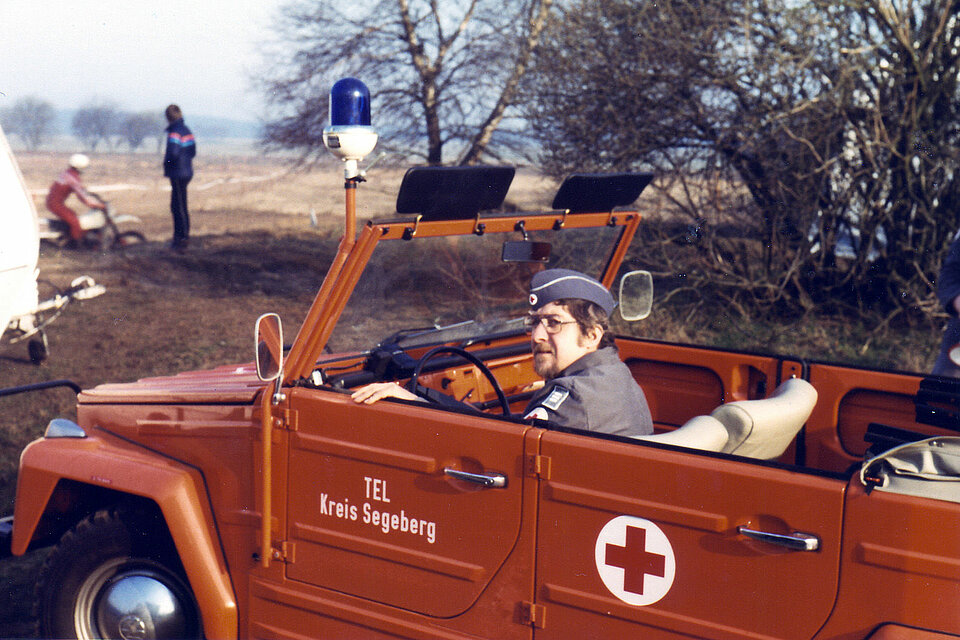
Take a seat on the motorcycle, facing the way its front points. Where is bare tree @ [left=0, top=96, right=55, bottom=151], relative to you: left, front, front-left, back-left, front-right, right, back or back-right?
left

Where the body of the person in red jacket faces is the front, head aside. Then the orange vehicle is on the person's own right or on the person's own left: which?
on the person's own right

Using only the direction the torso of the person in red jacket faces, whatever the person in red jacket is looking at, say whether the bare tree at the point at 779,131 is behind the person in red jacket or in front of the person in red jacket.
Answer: in front

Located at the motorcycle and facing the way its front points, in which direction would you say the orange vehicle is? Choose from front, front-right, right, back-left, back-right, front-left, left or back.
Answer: right

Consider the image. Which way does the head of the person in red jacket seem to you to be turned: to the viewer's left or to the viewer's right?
to the viewer's right

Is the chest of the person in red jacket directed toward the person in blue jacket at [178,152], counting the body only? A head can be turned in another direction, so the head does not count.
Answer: yes

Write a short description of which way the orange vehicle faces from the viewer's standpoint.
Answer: facing away from the viewer and to the left of the viewer

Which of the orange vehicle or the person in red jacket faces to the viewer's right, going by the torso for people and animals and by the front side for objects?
the person in red jacket

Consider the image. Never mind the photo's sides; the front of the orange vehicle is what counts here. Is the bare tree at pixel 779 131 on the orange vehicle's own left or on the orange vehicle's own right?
on the orange vehicle's own right

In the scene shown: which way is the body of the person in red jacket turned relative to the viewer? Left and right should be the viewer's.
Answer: facing to the right of the viewer

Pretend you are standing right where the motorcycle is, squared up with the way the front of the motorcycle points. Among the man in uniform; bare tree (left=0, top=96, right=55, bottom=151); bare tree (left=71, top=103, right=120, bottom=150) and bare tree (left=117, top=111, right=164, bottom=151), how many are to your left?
3

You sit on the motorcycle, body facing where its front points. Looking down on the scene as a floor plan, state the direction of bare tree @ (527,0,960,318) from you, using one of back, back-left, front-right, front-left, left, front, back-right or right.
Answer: front-right

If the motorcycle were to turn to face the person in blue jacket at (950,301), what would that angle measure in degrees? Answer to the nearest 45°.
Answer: approximately 90° to its right

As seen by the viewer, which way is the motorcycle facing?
to the viewer's right

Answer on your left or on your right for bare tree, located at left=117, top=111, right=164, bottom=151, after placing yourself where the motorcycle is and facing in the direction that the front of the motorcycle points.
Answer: on your left

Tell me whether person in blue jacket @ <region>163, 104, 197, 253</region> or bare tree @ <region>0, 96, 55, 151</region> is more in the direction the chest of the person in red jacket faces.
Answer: the person in blue jacket

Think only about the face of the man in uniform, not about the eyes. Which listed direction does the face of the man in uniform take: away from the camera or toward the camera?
toward the camera
